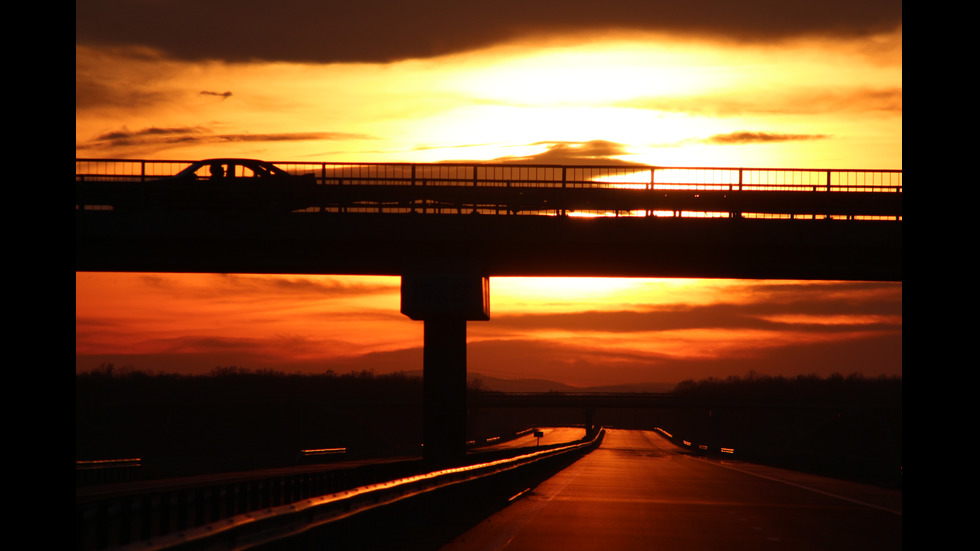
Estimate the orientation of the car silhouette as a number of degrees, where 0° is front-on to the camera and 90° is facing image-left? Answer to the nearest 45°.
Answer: approximately 90°

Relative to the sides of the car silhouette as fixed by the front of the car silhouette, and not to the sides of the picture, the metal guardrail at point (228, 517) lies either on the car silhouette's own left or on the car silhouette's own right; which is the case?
on the car silhouette's own left
